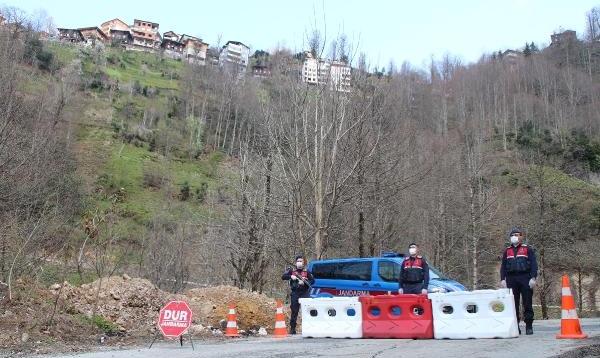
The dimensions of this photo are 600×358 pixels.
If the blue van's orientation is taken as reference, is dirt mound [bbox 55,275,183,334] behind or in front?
behind

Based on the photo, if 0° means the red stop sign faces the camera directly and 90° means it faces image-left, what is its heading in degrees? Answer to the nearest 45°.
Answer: approximately 0°

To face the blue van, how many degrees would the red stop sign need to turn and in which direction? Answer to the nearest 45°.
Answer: approximately 135° to its left

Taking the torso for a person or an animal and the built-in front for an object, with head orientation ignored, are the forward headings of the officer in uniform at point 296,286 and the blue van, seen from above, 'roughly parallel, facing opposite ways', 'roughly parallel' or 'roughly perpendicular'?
roughly perpendicular

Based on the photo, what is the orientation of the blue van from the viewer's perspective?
to the viewer's right

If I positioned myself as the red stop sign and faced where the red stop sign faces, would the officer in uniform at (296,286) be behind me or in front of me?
behind

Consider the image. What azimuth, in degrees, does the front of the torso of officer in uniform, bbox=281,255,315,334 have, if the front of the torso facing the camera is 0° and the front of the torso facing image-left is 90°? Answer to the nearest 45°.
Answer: approximately 0°

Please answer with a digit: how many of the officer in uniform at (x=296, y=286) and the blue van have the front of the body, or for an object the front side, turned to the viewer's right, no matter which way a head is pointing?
1

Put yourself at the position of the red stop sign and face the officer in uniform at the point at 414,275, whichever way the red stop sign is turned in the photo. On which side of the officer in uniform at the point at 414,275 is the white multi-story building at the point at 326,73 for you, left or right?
left
